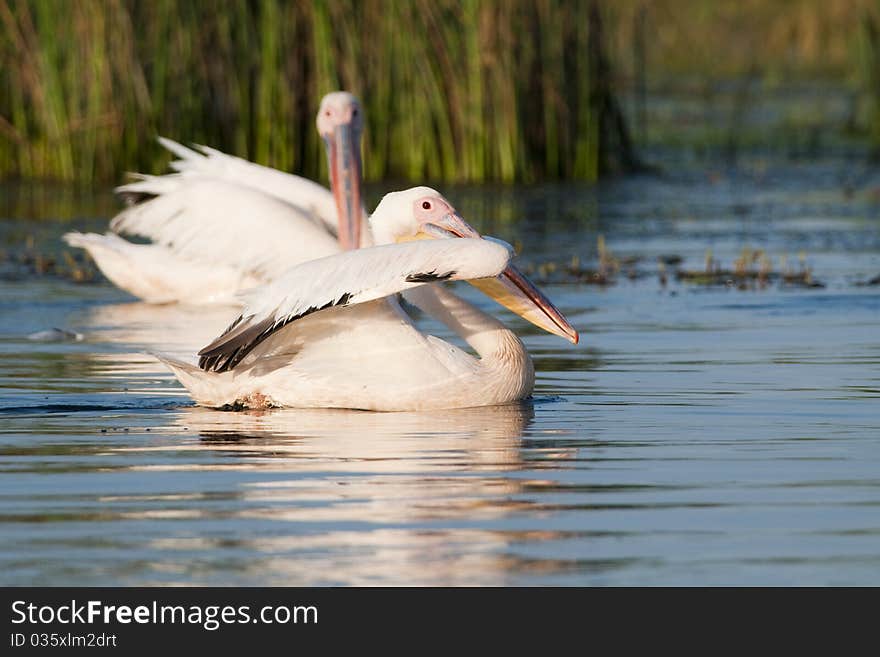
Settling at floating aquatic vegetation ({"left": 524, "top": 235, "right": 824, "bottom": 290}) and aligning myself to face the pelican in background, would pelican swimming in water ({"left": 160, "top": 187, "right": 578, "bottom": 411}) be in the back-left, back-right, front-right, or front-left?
front-left

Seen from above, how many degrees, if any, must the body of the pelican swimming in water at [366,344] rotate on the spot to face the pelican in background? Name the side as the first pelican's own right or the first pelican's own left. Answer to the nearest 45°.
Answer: approximately 90° to the first pelican's own left

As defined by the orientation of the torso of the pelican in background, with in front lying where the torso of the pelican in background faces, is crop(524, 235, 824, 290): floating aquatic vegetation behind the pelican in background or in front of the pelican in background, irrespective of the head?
in front

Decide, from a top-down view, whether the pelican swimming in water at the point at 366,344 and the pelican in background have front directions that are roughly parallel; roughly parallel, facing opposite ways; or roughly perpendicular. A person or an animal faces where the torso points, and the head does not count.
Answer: roughly parallel

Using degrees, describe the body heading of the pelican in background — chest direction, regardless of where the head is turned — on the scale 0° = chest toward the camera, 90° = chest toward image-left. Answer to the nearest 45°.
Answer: approximately 270°

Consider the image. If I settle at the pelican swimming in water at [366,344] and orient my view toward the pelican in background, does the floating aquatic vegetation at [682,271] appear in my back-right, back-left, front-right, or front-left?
front-right

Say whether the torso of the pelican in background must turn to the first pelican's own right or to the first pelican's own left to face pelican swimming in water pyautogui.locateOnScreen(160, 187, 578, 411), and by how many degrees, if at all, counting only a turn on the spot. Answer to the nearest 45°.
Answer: approximately 90° to the first pelican's own right

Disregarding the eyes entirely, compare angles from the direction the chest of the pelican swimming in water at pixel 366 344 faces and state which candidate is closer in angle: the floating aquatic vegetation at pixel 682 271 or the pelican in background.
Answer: the floating aquatic vegetation

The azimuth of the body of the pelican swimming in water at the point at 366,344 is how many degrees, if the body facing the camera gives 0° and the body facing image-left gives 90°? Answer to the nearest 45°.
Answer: approximately 270°

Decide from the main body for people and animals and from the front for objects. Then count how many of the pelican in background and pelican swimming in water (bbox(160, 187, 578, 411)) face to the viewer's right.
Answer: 2
